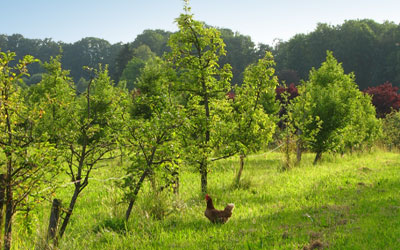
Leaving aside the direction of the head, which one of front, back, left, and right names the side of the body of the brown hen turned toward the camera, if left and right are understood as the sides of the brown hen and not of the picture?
left

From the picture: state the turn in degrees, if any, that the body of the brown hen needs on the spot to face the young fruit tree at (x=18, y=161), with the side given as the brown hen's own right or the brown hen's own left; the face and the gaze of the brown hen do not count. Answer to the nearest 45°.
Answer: approximately 45° to the brown hen's own left

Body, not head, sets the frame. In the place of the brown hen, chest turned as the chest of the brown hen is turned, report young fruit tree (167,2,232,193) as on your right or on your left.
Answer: on your right

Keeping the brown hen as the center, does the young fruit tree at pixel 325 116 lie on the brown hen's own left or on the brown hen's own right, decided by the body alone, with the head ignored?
on the brown hen's own right

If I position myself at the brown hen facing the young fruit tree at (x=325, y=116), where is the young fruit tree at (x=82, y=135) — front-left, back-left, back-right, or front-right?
back-left

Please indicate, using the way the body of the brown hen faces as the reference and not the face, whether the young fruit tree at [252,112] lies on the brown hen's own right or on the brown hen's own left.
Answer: on the brown hen's own right
